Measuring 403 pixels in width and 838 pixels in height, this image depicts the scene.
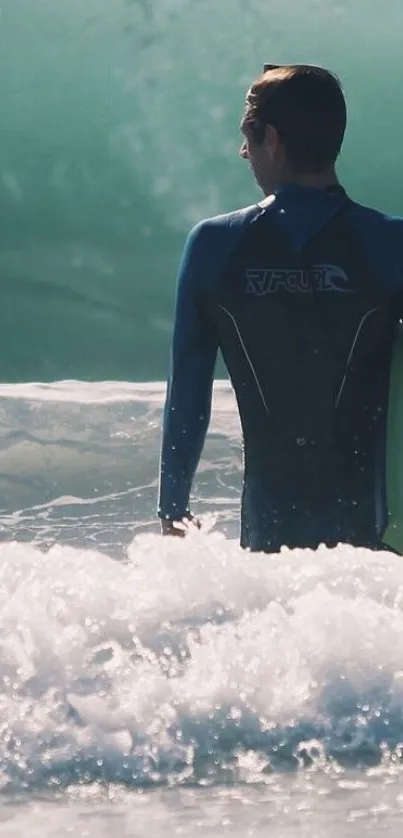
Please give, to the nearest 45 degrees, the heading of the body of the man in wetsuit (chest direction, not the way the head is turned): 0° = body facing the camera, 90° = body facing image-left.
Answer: approximately 180°

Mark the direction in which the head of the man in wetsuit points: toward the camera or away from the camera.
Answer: away from the camera
